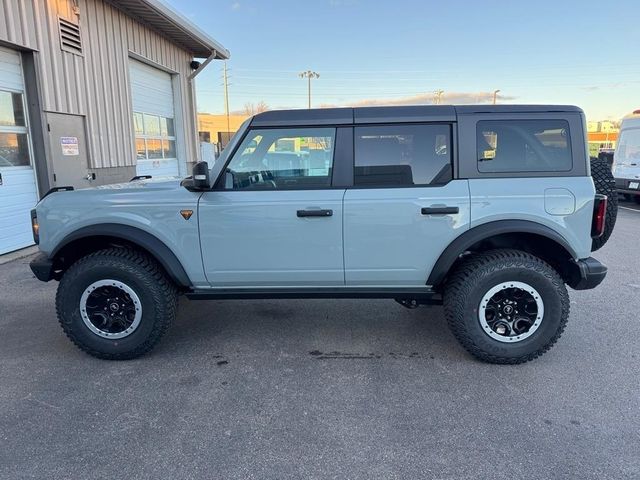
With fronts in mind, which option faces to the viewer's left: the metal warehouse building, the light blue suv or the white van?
the light blue suv

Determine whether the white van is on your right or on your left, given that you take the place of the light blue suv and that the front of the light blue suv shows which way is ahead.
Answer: on your right

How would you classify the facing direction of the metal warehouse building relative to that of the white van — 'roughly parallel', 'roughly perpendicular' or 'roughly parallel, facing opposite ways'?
roughly perpendicular

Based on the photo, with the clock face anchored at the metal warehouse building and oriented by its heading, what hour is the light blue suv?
The light blue suv is roughly at 1 o'clock from the metal warehouse building.

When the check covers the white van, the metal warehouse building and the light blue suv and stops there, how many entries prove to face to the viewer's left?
1

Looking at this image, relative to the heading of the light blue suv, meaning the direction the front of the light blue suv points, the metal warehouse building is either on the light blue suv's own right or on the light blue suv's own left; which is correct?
on the light blue suv's own right

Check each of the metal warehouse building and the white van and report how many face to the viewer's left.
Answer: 0

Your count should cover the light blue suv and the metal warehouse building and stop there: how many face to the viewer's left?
1

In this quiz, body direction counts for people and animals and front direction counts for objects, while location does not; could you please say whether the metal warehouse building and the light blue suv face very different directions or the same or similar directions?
very different directions

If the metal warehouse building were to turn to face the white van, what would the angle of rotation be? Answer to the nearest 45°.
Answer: approximately 45° to its left

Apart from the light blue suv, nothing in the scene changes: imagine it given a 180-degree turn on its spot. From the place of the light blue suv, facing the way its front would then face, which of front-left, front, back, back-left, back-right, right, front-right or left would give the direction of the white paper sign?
back-left

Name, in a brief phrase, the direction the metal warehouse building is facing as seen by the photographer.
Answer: facing the viewer and to the right of the viewer

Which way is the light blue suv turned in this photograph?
to the viewer's left
